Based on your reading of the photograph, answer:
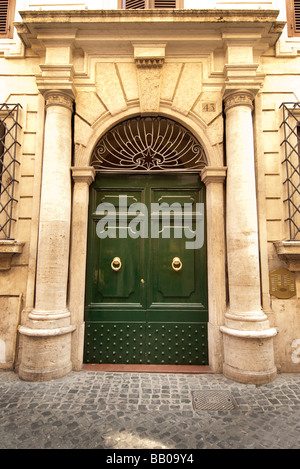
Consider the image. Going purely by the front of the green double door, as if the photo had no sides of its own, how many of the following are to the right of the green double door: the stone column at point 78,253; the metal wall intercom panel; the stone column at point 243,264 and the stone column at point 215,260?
1

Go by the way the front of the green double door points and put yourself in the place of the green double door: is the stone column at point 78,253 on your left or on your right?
on your right

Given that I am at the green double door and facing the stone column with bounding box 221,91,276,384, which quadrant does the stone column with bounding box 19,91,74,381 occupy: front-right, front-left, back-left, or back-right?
back-right

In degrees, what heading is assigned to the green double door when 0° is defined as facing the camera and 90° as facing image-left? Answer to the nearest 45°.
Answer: approximately 0°

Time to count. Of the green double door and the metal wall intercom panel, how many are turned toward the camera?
2

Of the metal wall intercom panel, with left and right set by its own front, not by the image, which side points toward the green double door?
right

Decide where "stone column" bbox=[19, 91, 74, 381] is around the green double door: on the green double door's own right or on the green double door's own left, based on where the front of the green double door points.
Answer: on the green double door's own right

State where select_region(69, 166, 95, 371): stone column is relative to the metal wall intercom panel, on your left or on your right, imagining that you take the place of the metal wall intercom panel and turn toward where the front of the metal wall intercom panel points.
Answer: on your right

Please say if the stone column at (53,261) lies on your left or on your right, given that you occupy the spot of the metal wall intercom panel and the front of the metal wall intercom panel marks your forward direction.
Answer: on your right

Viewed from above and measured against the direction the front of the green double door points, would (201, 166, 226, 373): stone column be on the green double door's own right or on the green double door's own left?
on the green double door's own left

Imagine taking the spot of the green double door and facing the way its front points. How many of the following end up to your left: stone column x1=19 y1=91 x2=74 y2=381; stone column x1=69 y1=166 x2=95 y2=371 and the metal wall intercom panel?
1
